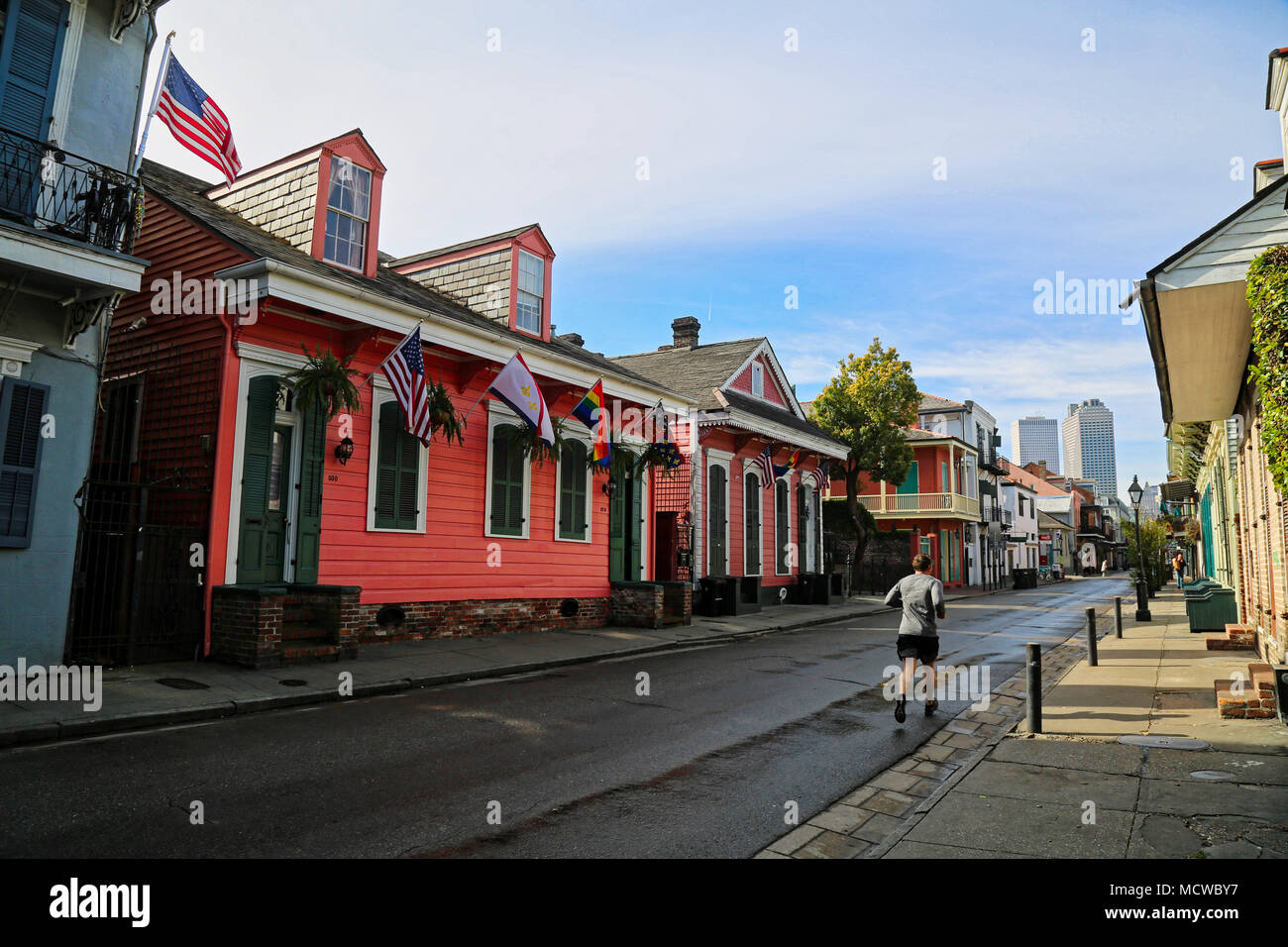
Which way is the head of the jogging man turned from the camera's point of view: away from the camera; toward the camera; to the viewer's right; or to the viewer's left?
away from the camera

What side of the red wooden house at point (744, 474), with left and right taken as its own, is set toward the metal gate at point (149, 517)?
right

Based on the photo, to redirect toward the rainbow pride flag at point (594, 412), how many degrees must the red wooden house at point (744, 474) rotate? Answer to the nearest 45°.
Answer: approximately 45° to its right

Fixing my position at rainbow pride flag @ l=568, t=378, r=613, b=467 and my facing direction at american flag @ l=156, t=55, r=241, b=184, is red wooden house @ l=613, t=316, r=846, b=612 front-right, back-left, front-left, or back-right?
back-right

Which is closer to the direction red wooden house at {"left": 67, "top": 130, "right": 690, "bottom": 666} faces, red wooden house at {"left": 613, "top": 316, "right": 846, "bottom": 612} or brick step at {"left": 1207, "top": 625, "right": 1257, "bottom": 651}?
the brick step

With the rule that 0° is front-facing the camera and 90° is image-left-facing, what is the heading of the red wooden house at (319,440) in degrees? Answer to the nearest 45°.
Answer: approximately 315°

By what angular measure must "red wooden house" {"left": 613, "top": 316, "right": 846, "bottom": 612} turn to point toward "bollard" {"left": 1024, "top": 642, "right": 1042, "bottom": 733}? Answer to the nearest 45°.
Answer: approximately 45° to its right

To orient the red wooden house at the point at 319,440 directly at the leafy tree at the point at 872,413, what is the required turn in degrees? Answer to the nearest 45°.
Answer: approximately 90° to its left
